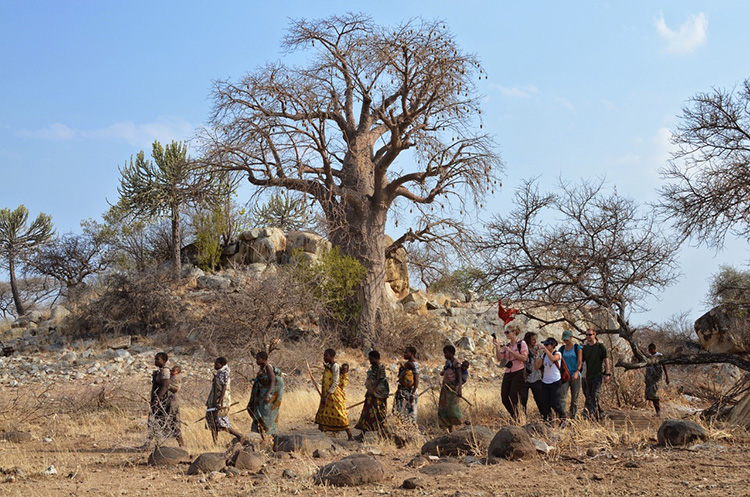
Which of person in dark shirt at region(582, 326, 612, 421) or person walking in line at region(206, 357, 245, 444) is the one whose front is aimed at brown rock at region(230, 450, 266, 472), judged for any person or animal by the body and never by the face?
the person in dark shirt

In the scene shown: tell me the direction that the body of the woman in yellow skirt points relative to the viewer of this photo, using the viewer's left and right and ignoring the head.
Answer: facing to the left of the viewer

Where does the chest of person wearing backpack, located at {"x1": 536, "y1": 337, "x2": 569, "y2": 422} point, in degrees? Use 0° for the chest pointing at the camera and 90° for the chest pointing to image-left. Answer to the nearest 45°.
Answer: approximately 45°

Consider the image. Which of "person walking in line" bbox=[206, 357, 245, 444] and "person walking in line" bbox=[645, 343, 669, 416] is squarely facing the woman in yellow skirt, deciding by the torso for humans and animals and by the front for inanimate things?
"person walking in line" bbox=[645, 343, 669, 416]

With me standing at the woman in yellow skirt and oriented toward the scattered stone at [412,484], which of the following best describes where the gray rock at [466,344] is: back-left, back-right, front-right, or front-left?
back-left

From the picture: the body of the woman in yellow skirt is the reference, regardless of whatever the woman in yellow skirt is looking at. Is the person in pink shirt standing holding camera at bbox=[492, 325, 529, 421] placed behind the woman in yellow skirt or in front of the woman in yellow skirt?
behind

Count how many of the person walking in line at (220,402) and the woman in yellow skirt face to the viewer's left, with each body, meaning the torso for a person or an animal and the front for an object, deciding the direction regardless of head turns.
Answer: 2

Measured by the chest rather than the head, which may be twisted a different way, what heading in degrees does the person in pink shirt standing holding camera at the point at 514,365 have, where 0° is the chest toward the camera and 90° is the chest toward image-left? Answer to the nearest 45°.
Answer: approximately 45°

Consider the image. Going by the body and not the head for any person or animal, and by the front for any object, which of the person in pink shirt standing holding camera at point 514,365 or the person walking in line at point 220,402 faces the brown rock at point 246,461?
the person in pink shirt standing holding camera at point 514,365

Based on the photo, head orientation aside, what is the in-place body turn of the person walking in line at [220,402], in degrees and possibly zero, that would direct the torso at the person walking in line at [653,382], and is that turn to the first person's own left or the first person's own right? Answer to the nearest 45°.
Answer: approximately 180°

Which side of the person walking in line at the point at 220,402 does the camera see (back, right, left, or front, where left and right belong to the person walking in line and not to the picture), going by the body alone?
left
